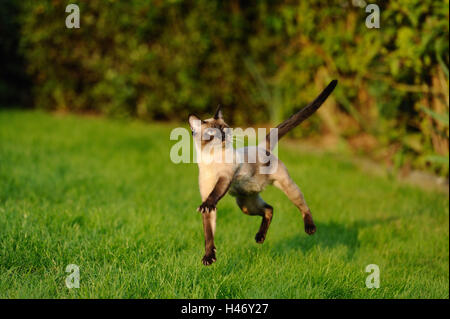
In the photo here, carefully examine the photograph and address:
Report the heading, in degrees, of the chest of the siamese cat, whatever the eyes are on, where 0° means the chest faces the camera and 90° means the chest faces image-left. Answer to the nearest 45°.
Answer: approximately 45°
